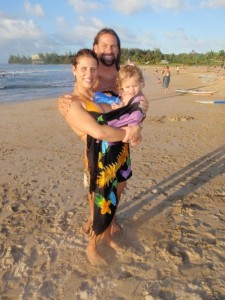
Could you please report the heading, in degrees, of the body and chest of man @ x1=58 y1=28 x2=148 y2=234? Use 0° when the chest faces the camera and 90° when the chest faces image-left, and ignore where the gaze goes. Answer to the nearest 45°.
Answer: approximately 0°
